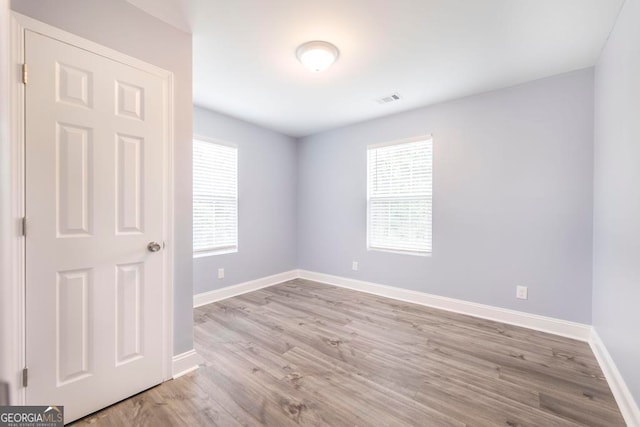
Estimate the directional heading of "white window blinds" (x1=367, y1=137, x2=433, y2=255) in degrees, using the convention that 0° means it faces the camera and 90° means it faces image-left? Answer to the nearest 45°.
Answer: approximately 45°

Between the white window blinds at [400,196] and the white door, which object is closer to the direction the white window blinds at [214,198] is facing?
the white window blinds

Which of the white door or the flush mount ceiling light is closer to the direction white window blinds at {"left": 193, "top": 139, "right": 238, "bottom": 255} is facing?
the flush mount ceiling light

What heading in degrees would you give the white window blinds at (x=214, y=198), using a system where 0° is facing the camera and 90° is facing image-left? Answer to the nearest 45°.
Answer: approximately 315°

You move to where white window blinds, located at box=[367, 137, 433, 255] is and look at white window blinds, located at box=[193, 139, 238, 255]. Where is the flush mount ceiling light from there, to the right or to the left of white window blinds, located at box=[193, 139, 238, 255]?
left

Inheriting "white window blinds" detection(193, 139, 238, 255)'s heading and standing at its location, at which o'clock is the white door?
The white door is roughly at 2 o'clock from the white window blinds.

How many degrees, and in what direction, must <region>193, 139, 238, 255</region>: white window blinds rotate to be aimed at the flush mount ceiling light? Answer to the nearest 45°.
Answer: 0° — it already faces it
